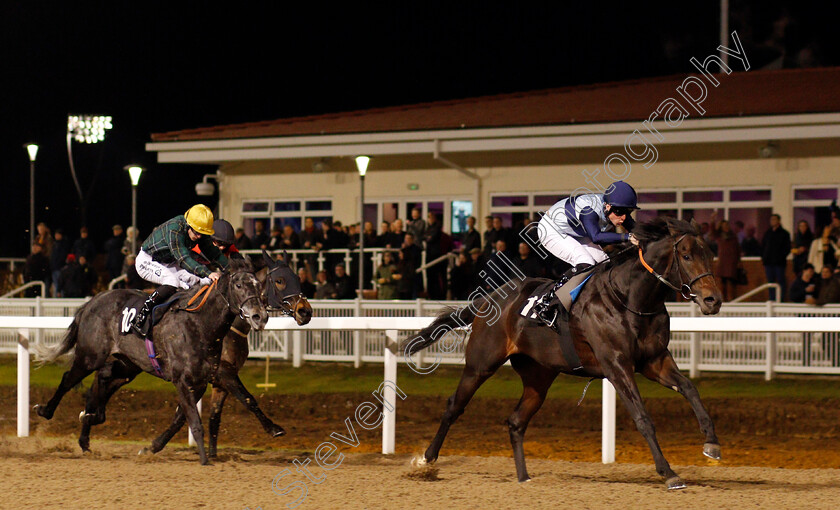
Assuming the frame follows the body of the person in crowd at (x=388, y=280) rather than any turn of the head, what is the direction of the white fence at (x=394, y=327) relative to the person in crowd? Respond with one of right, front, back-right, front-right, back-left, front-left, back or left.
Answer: front

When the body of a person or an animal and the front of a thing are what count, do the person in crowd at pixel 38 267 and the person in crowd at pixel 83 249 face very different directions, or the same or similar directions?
same or similar directions

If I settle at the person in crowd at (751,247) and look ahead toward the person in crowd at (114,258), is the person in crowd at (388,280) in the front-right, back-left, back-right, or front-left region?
front-left

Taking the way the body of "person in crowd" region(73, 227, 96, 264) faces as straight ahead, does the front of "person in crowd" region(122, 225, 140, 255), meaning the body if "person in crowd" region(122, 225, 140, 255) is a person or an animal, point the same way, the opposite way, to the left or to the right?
the same way

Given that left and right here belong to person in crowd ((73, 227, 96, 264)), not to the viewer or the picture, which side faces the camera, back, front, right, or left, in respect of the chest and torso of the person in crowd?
front

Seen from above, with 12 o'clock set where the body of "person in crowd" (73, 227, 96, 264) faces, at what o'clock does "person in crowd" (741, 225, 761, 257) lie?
"person in crowd" (741, 225, 761, 257) is roughly at 10 o'clock from "person in crowd" (73, 227, 96, 264).

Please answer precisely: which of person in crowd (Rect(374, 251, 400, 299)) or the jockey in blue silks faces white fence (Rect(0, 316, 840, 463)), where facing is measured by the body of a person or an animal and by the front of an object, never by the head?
the person in crowd

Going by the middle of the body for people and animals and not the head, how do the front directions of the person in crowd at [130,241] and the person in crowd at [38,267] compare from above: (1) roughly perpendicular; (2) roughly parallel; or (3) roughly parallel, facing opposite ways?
roughly parallel

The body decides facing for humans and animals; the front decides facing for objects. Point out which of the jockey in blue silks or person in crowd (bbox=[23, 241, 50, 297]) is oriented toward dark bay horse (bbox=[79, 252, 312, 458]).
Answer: the person in crowd

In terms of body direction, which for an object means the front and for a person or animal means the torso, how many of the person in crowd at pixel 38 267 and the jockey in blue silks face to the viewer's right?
1

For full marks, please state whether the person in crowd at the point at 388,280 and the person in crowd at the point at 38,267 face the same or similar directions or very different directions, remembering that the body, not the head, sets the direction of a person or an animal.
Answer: same or similar directions

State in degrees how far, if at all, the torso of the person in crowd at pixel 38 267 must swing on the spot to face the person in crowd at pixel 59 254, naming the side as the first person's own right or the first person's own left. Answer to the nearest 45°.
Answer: approximately 45° to the first person's own left

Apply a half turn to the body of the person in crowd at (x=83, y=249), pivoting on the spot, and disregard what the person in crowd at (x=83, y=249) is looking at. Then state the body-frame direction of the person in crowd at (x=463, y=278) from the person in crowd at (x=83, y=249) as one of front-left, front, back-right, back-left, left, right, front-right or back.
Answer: back-right

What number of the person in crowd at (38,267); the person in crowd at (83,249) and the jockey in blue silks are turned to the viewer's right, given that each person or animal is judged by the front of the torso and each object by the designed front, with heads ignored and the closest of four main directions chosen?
1

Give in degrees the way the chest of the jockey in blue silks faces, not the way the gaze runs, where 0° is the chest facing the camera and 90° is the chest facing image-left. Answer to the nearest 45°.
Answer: approximately 270°

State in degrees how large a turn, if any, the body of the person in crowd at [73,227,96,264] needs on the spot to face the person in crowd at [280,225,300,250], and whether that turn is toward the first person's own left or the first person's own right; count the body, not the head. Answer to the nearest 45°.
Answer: approximately 45° to the first person's own left

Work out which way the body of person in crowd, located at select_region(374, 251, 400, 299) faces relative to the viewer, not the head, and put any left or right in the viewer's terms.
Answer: facing the viewer
